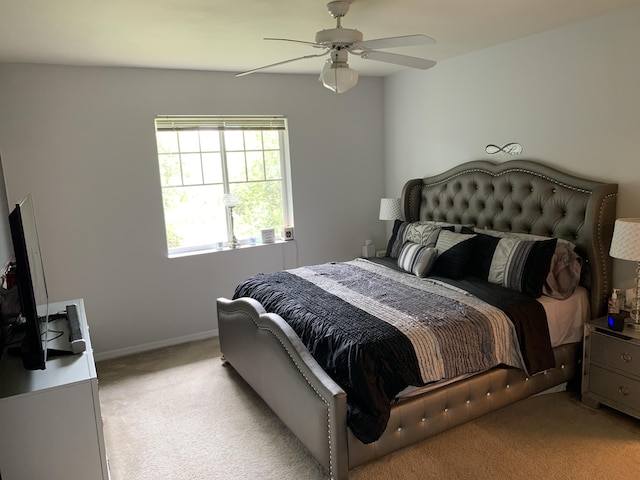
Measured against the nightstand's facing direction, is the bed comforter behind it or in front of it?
in front

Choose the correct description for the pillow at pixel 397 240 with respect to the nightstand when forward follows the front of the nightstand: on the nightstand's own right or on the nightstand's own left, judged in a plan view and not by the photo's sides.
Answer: on the nightstand's own right

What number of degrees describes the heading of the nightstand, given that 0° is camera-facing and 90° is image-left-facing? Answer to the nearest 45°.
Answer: approximately 45°

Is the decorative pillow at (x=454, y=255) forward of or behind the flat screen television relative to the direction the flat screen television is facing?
forward

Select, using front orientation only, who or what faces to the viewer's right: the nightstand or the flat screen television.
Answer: the flat screen television

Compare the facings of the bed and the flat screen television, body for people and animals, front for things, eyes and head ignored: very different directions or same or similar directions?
very different directions

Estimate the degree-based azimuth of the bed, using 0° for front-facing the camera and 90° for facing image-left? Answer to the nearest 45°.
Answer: approximately 45°

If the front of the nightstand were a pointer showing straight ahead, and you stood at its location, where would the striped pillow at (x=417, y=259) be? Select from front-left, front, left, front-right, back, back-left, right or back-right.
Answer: front-right

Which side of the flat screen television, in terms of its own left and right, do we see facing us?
right

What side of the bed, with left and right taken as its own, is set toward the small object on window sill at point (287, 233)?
right

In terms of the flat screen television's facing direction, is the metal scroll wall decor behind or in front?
in front
